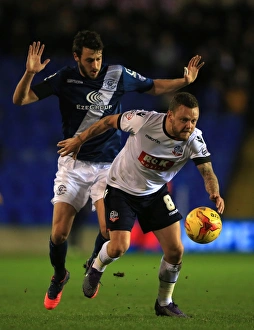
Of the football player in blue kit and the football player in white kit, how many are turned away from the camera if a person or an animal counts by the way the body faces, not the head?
0

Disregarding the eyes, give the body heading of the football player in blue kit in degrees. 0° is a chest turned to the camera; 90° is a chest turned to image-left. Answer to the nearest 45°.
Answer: approximately 0°

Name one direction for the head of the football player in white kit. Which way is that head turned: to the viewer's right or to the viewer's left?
to the viewer's right

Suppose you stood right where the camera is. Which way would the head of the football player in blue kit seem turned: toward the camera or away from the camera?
toward the camera

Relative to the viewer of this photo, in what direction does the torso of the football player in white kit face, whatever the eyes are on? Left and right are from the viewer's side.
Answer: facing the viewer and to the right of the viewer

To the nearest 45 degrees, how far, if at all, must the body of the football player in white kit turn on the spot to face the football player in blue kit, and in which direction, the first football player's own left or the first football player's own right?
approximately 180°

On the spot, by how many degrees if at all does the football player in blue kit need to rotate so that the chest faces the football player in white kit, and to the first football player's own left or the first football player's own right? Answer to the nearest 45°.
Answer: approximately 45° to the first football player's own left
